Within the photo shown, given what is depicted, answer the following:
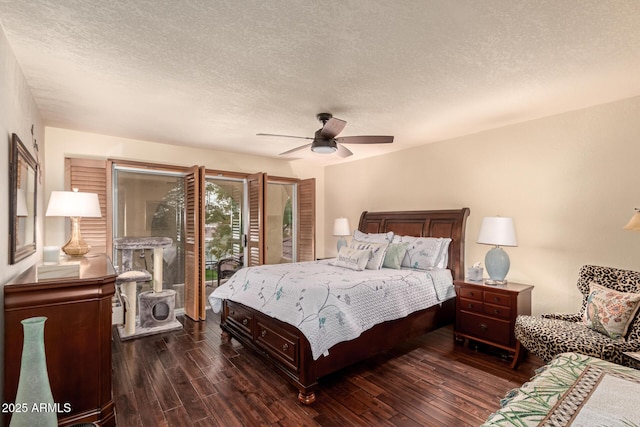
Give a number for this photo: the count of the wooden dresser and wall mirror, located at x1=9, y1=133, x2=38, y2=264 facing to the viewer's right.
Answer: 2

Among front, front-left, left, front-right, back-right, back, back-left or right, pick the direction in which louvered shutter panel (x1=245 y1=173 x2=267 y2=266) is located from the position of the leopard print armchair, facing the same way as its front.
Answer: front-right

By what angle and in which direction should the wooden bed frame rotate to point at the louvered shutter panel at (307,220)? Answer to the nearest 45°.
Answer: approximately 135° to its right

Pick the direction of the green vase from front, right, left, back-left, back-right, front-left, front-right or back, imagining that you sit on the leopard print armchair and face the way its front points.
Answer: front

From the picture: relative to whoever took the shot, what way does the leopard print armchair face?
facing the viewer and to the left of the viewer

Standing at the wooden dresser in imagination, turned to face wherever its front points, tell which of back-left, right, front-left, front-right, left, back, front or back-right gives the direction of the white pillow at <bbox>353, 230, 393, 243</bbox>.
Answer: front

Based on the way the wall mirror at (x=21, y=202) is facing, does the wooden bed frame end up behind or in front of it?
in front

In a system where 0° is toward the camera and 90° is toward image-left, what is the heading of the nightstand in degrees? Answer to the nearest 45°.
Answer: approximately 45°

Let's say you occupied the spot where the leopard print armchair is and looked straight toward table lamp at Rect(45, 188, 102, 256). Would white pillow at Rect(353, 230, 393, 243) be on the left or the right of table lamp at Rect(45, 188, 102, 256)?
right

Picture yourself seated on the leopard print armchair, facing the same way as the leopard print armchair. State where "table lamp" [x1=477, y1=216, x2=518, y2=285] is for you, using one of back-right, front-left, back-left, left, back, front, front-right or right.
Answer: right

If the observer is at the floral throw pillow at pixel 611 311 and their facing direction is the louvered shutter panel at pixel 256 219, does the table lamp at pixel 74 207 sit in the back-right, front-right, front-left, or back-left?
front-left

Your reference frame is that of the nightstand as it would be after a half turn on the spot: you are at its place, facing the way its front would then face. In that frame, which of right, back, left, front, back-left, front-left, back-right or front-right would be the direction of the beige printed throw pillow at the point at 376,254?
back-left

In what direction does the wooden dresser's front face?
to the viewer's right

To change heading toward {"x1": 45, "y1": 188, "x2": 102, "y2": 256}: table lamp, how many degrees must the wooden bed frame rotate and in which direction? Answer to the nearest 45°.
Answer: approximately 45° to its right

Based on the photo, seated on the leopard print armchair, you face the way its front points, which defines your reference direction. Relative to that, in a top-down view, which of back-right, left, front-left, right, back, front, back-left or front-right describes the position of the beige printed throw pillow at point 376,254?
front-right

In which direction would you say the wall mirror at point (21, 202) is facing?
to the viewer's right

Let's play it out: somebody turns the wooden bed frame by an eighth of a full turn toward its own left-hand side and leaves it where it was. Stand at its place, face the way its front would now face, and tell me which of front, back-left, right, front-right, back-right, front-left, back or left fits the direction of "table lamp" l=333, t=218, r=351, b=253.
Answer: back
